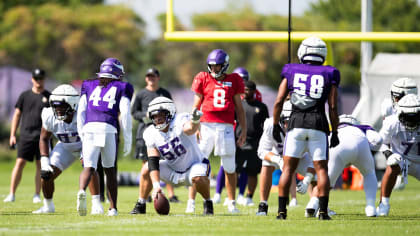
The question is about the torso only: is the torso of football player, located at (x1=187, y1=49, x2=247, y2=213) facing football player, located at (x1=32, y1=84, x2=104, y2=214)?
no

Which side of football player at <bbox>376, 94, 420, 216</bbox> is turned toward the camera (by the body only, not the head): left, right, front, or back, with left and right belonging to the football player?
front

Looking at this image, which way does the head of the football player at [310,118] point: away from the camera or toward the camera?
away from the camera

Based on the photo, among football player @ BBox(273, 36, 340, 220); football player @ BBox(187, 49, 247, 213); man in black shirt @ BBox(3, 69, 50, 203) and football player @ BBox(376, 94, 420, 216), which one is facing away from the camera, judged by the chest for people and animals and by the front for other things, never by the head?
football player @ BBox(273, 36, 340, 220)

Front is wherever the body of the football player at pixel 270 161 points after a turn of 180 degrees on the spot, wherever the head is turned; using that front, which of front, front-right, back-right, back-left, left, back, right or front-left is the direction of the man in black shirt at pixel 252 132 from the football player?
front

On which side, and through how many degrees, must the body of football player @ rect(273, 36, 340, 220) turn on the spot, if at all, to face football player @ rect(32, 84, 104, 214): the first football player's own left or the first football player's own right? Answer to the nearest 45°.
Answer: approximately 90° to the first football player's own left

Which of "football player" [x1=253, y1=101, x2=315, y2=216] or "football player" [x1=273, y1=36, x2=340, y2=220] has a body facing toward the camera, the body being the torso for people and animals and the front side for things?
"football player" [x1=253, y1=101, x2=315, y2=216]

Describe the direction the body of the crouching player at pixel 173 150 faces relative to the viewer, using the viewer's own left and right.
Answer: facing the viewer

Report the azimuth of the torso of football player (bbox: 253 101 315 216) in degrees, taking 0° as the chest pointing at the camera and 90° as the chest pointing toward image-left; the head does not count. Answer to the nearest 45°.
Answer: approximately 0°

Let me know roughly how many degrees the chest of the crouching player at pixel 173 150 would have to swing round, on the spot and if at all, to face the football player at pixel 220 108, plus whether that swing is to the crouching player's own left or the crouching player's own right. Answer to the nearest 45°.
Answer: approximately 135° to the crouching player's own left

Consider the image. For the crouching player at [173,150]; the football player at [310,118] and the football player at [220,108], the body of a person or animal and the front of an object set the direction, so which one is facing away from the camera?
the football player at [310,118]

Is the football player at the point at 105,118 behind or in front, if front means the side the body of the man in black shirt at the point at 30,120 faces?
in front

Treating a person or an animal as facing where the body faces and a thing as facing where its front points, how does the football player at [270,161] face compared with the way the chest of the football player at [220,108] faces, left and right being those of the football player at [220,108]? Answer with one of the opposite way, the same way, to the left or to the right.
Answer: the same way

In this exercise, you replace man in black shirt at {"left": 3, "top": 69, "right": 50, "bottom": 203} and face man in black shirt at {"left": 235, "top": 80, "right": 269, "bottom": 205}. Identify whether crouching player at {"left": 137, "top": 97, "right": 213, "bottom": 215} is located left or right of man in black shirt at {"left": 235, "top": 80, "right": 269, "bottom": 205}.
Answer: right

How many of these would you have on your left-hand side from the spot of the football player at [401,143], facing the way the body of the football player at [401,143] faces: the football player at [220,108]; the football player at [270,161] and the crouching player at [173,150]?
0

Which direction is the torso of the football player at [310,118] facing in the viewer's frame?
away from the camera
